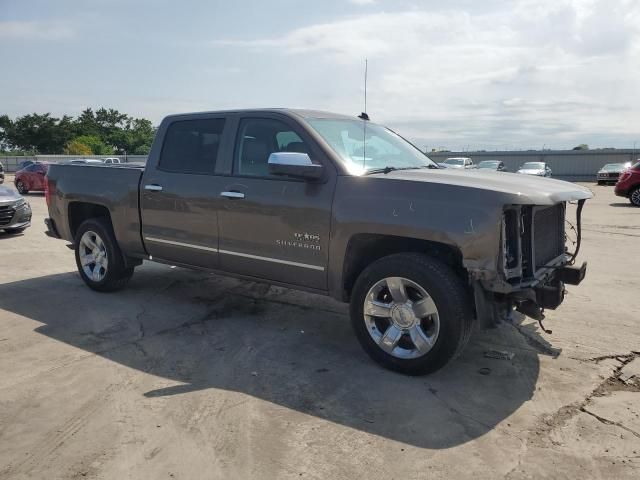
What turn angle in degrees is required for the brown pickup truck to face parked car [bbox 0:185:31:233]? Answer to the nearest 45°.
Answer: approximately 180°

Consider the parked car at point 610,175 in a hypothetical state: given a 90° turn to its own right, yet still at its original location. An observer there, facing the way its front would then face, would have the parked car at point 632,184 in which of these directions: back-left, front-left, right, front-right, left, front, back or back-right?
back-left

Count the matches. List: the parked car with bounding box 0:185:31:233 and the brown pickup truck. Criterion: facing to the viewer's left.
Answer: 0

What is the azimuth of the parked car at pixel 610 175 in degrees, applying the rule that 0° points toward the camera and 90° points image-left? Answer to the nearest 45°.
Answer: approximately 45°

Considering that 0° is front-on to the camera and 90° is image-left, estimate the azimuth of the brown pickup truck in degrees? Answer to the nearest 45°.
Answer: approximately 315°

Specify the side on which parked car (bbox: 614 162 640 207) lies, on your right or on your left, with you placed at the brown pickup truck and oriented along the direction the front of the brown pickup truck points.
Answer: on your left

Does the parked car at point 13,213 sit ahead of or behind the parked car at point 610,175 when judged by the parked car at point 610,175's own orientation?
ahead

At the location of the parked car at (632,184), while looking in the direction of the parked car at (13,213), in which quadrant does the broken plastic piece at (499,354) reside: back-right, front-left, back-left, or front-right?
front-left

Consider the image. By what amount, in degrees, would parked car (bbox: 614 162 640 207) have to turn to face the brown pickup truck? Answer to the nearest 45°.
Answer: approximately 45° to its left

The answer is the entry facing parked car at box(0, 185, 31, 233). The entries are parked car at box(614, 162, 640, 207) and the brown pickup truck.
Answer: parked car at box(614, 162, 640, 207)

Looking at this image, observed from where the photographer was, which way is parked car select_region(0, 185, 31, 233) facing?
facing the viewer and to the right of the viewer

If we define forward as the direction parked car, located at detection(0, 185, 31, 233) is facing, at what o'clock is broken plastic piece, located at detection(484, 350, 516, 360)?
The broken plastic piece is roughly at 1 o'clock from the parked car.

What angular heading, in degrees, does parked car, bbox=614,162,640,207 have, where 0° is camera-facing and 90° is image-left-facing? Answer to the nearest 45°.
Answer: approximately 45°

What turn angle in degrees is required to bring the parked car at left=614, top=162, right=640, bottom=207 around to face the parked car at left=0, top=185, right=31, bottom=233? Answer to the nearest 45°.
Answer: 0° — it already faces it
